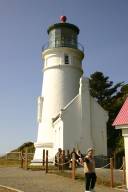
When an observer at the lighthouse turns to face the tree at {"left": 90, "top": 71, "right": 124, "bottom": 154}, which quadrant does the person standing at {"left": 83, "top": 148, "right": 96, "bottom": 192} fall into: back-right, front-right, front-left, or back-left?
back-right

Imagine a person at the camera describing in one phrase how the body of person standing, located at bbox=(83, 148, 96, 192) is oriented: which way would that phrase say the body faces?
toward the camera

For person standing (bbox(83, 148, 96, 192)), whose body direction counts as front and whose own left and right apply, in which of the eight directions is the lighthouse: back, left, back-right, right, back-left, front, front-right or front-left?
back

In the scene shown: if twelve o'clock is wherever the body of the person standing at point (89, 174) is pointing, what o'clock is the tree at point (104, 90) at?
The tree is roughly at 6 o'clock from the person standing.
